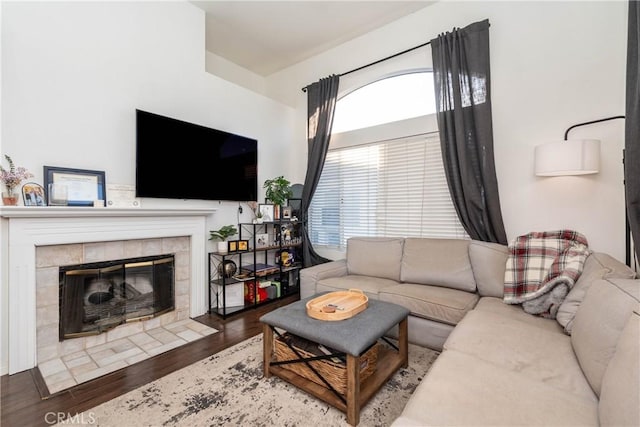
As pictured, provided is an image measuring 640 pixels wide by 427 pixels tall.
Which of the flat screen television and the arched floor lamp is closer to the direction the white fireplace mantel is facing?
the arched floor lamp

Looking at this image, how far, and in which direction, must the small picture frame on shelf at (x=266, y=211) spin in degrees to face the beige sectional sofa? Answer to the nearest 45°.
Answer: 0° — it already faces it

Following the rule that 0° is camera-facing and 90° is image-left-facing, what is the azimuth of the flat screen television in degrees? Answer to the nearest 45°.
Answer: approximately 315°

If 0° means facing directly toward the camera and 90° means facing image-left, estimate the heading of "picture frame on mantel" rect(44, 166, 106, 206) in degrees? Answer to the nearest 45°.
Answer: approximately 315°

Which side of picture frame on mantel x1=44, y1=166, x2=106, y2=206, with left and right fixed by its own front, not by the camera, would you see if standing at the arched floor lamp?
front

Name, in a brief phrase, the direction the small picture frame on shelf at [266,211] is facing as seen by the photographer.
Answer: facing the viewer and to the right of the viewer

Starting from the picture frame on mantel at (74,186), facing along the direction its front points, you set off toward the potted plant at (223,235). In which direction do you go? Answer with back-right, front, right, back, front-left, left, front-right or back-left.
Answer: front-left

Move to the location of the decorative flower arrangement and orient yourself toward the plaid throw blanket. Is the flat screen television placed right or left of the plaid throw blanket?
left

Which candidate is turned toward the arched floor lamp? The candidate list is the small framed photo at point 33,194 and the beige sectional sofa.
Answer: the small framed photo

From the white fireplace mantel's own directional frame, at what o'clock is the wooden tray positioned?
The wooden tray is roughly at 12 o'clock from the white fireplace mantel.

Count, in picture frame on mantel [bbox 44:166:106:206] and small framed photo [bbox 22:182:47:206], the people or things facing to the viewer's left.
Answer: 0
